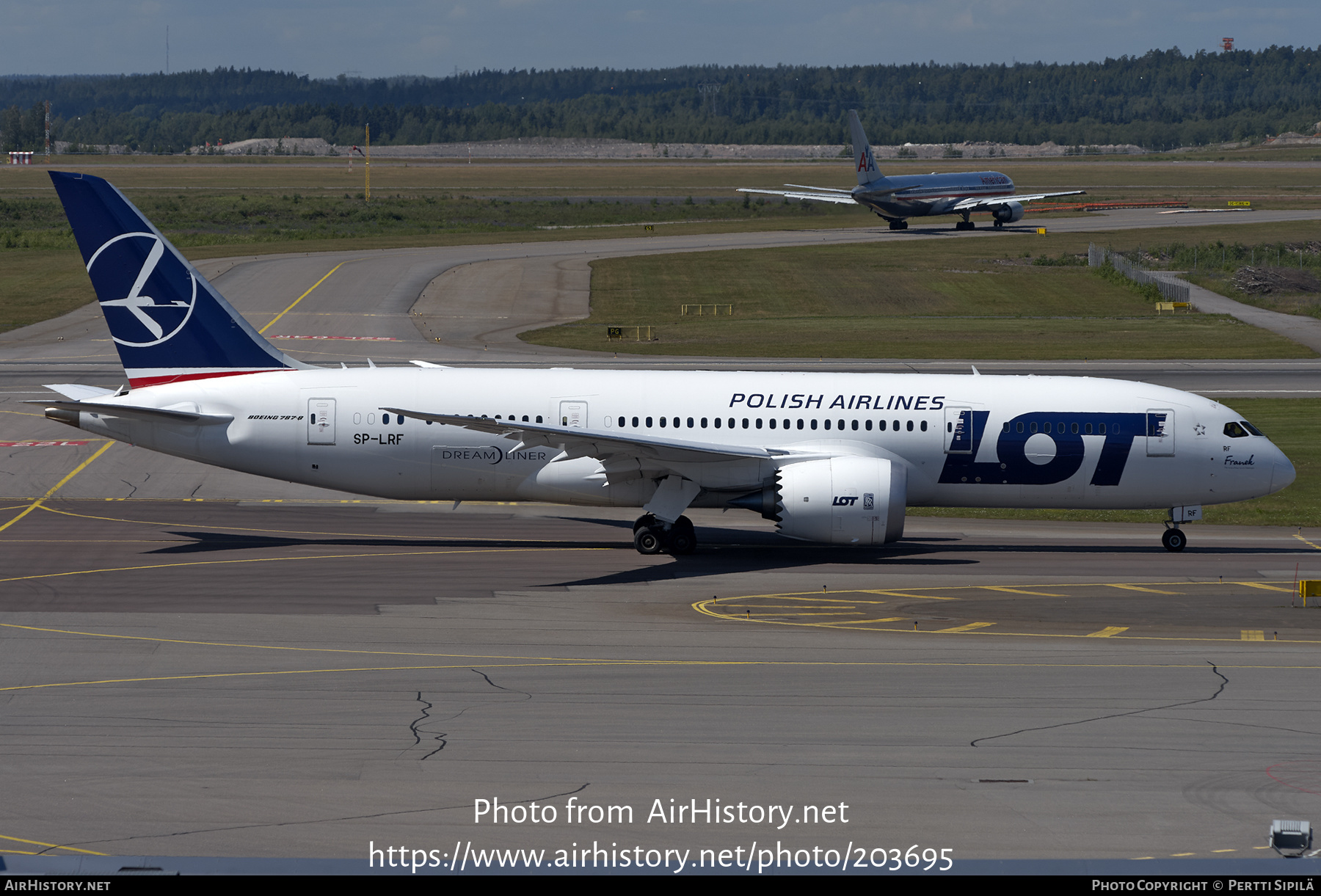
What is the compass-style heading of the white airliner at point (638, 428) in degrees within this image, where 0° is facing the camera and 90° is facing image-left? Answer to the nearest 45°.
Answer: approximately 270°
